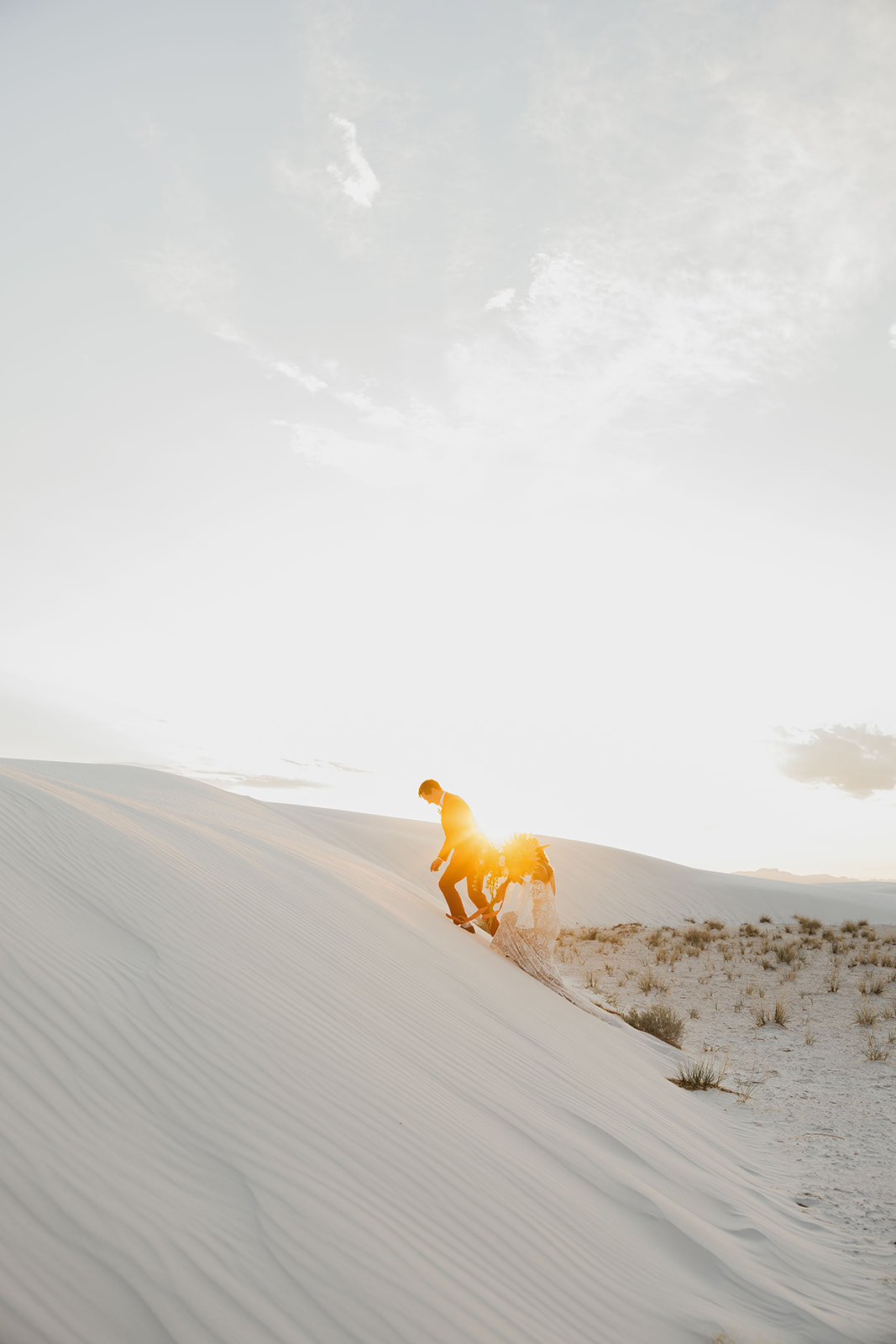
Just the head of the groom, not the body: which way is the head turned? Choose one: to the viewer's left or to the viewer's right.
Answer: to the viewer's left

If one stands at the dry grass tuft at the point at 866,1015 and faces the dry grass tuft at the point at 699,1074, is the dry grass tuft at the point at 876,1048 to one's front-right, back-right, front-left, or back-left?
front-left

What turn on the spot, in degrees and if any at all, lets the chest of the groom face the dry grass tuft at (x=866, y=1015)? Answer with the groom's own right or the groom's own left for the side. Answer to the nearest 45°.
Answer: approximately 180°

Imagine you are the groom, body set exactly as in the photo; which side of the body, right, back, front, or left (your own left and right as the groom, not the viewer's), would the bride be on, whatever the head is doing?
back

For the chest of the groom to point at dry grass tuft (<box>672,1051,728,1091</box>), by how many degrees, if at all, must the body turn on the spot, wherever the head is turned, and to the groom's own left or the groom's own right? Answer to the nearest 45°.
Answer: approximately 135° to the groom's own left

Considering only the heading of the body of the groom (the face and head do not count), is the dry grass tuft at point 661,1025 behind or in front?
behind

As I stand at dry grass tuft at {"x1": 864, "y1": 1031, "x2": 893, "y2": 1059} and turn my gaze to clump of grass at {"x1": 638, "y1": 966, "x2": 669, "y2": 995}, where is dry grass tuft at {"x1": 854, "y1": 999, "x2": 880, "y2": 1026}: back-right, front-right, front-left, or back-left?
front-right

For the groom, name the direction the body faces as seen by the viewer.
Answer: to the viewer's left

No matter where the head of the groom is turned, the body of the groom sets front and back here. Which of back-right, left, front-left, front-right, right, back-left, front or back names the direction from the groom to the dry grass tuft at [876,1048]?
back
